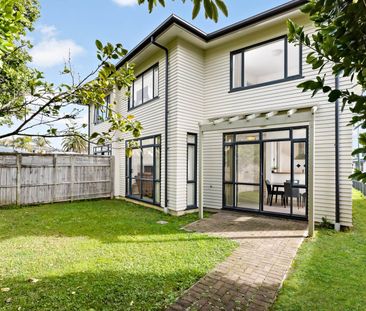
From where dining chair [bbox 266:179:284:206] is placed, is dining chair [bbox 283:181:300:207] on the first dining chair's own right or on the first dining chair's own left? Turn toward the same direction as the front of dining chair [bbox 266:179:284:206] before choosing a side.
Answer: on the first dining chair's own right

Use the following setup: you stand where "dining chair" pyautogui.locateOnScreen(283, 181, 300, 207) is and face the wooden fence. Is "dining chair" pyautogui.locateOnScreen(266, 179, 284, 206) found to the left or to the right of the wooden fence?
right

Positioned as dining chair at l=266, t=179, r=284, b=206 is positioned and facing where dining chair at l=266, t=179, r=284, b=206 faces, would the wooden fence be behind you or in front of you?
behind

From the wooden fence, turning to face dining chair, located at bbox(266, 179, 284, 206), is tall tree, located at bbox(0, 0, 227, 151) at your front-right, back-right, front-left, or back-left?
front-right
